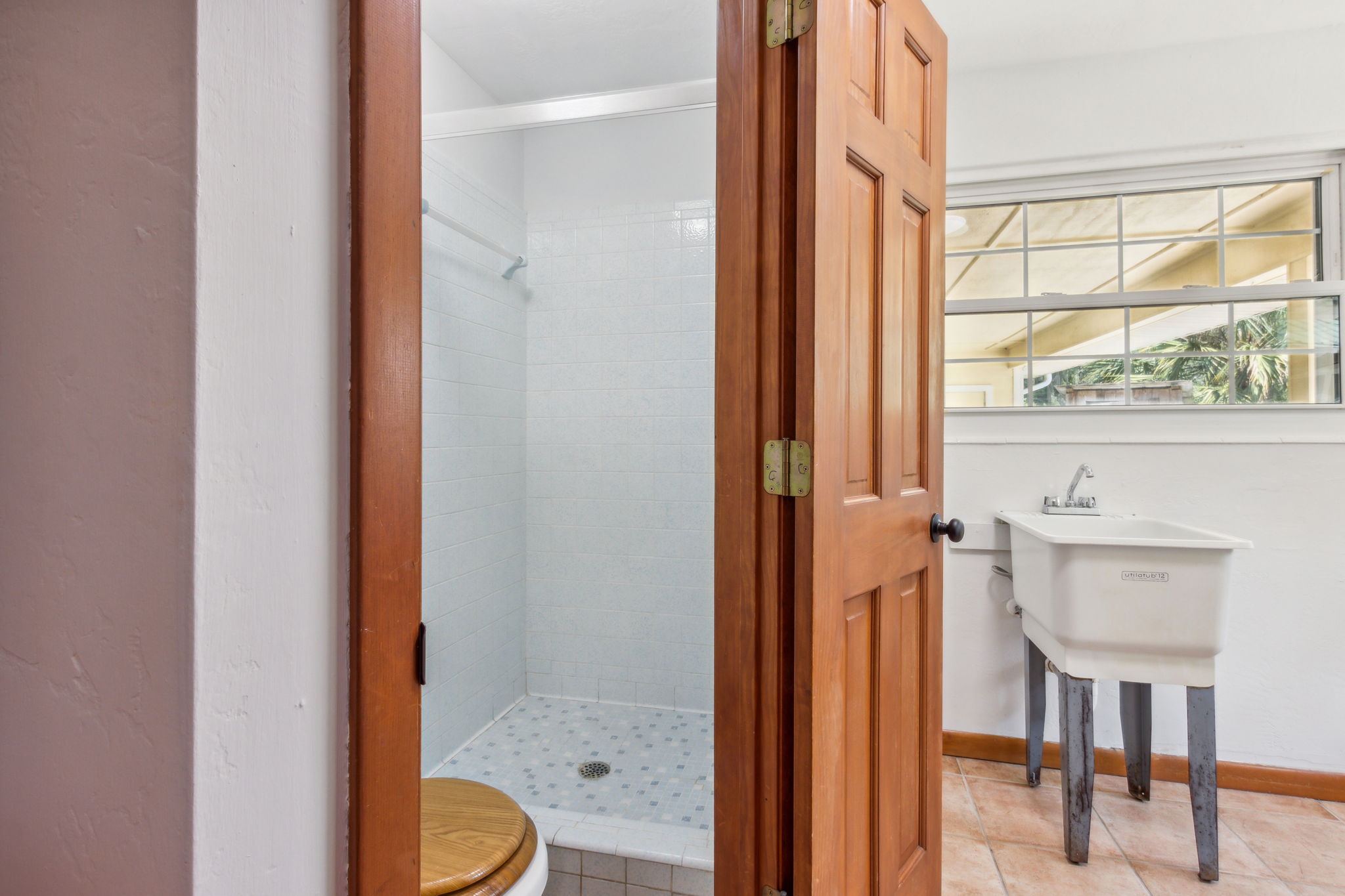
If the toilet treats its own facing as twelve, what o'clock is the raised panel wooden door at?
The raised panel wooden door is roughly at 12 o'clock from the toilet.

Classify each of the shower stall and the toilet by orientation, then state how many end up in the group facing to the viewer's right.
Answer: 1

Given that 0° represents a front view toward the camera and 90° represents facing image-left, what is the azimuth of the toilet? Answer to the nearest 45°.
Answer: approximately 270°

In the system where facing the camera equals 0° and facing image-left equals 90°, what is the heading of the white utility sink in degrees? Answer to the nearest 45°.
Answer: approximately 0°

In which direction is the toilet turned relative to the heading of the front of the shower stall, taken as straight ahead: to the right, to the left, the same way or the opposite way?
to the left

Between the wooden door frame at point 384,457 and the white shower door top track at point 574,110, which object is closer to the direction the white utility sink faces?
the wooden door frame

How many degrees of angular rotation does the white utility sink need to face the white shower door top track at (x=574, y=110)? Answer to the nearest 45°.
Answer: approximately 45° to its right

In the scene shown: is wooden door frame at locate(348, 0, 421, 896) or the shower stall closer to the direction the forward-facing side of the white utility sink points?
the wooden door frame

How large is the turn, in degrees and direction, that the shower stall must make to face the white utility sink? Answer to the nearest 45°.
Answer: approximately 45° to its left
